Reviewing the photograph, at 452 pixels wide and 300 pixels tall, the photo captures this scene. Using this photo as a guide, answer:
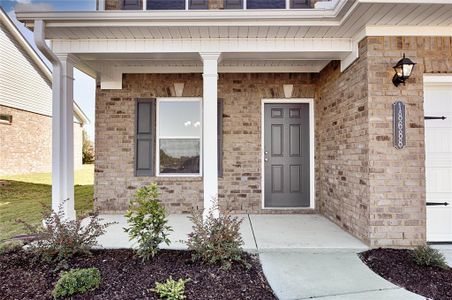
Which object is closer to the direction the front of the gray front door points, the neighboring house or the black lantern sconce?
the black lantern sconce

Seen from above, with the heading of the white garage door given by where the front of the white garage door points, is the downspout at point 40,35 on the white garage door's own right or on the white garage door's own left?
on the white garage door's own right

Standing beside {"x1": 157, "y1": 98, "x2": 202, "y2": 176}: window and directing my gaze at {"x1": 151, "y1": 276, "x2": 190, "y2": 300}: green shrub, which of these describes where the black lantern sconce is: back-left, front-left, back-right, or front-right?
front-left

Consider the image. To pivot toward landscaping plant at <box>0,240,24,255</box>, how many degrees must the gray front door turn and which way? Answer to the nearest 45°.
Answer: approximately 45° to its right

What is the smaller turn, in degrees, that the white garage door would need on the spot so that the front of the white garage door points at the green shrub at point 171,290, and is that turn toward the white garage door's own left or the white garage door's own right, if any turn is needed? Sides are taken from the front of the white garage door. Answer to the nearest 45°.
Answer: approximately 45° to the white garage door's own right

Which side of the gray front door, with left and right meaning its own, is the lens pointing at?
front

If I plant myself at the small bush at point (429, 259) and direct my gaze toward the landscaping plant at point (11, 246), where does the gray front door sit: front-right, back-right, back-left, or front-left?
front-right

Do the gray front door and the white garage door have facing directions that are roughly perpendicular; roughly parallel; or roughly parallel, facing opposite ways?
roughly parallel

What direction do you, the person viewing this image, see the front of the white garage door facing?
facing the viewer

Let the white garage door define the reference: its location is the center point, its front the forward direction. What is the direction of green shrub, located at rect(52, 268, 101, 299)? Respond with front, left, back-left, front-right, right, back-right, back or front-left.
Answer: front-right

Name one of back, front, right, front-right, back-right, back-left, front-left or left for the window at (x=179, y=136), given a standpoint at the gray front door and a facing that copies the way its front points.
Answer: right

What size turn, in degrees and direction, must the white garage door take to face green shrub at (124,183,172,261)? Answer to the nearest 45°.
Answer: approximately 45° to its right

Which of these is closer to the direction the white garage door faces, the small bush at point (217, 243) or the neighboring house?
the small bush

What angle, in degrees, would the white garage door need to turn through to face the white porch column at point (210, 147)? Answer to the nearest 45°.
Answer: approximately 45° to its right

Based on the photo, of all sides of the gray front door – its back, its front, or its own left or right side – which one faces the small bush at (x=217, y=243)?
front

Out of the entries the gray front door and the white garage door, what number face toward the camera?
2
